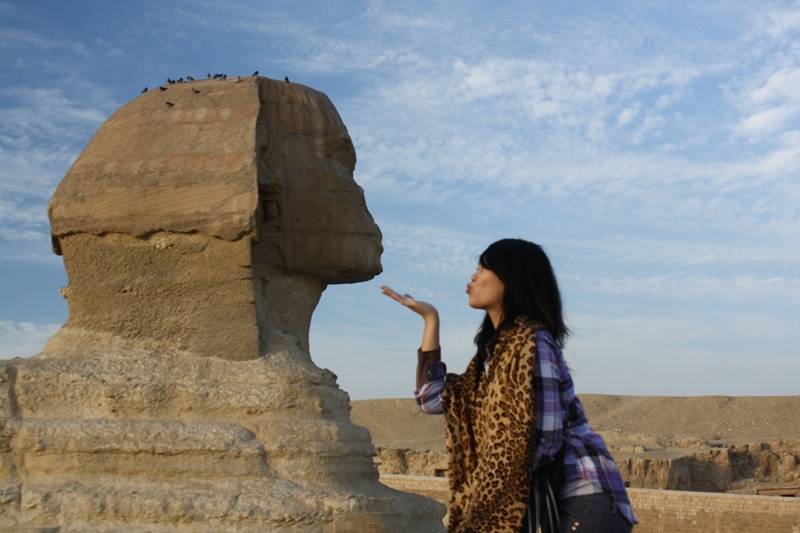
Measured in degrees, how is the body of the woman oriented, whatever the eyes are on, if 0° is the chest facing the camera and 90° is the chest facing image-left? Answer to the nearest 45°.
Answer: approximately 90°

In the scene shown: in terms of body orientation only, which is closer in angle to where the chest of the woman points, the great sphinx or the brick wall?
the great sphinx

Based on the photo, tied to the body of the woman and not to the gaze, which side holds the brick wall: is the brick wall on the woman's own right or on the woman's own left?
on the woman's own right

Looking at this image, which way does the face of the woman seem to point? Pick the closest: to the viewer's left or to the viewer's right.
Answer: to the viewer's left

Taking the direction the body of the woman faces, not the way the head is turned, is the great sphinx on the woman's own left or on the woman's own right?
on the woman's own right
